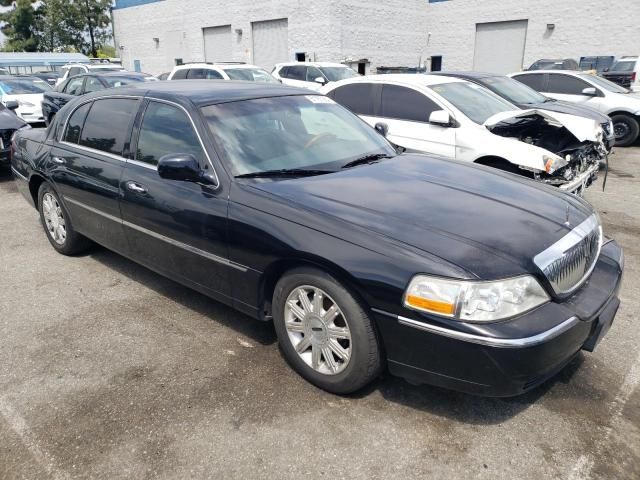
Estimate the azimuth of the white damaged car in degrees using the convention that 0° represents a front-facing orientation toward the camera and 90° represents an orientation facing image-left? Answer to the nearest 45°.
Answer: approximately 315°

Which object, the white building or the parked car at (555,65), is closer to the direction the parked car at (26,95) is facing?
the parked car

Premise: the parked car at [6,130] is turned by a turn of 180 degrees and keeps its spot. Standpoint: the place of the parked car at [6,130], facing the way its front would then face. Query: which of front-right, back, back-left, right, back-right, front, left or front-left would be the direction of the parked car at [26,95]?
front-right

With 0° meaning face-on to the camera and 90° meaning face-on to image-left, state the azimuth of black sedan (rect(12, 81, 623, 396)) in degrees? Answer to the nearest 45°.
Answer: approximately 315°
